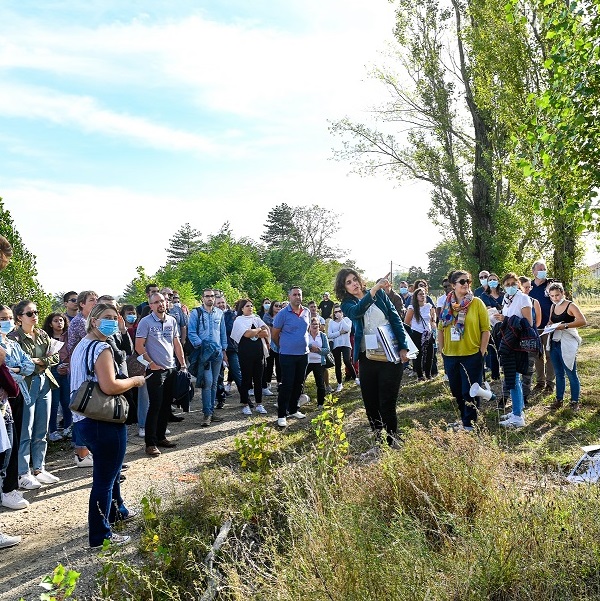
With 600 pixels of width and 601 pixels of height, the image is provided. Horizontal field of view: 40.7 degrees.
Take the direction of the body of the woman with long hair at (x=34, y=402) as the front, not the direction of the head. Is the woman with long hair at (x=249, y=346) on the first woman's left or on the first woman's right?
on the first woman's left

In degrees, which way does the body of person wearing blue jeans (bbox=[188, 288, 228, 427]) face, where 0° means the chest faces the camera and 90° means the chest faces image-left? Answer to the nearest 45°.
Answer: approximately 0°

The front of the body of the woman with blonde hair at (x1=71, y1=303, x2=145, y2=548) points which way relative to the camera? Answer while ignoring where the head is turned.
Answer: to the viewer's right

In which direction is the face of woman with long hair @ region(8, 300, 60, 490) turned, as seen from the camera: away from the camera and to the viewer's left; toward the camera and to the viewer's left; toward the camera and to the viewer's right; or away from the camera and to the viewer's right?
toward the camera and to the viewer's right

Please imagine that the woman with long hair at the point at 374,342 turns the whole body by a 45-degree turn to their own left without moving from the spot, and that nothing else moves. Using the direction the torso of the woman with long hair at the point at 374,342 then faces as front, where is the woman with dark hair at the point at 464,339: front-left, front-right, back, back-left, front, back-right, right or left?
left

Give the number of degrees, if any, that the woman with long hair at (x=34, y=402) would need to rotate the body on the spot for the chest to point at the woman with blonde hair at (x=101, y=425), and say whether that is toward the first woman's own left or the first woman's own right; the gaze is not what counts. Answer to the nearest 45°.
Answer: approximately 45° to the first woman's own right

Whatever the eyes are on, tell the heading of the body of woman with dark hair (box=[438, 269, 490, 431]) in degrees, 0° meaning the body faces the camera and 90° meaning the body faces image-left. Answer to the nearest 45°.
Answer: approximately 0°

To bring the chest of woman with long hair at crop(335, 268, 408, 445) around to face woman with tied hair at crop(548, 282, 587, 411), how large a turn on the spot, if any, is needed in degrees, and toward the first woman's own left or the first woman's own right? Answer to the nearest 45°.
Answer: approximately 135° to the first woman's own left

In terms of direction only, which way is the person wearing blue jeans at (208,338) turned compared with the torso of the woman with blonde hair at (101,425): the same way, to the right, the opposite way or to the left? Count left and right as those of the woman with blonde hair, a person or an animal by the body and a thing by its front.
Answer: to the right

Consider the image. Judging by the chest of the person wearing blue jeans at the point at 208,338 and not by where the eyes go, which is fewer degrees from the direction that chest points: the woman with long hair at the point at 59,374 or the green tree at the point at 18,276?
the woman with long hair

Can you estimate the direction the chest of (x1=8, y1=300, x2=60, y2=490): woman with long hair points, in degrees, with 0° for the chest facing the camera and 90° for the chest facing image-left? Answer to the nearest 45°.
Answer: approximately 315°
